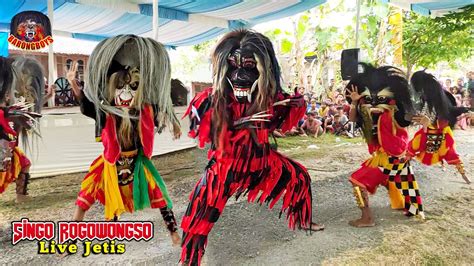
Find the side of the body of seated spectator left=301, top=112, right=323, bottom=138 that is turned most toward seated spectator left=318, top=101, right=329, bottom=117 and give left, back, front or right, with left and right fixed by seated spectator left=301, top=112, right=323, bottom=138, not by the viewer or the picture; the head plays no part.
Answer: back

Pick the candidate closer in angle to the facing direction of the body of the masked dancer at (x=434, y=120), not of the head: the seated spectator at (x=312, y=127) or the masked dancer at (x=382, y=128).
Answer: the masked dancer

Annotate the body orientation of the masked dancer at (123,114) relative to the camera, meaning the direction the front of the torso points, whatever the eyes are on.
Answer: toward the camera

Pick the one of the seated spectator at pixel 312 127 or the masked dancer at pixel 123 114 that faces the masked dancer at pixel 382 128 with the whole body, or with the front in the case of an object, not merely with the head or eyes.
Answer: the seated spectator

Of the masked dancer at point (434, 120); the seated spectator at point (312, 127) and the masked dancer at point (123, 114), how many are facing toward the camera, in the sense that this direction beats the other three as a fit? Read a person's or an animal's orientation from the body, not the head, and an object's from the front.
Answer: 3

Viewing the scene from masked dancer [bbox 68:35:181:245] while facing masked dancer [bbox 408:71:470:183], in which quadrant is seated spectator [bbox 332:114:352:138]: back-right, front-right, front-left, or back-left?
front-left

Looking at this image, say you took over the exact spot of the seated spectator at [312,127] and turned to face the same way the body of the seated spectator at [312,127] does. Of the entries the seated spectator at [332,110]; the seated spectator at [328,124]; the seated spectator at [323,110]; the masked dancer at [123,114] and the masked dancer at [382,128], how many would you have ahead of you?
2

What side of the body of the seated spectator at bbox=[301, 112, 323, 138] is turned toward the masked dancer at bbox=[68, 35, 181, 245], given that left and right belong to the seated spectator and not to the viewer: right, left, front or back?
front

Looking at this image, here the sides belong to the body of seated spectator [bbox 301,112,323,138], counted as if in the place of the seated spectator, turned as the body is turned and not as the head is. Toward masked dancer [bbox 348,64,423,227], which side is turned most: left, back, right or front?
front

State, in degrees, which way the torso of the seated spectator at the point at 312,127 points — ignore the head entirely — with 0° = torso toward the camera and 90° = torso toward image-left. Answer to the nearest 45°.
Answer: approximately 0°

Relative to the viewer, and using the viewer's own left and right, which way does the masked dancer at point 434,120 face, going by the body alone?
facing the viewer

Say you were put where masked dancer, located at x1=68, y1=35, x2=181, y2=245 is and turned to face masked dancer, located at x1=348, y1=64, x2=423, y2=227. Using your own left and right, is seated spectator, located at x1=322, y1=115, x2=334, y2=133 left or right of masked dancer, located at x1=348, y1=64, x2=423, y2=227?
left

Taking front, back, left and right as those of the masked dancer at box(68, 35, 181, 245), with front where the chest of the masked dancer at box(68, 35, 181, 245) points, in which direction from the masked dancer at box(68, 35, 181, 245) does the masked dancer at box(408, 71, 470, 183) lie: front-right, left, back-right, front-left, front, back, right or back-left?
left
